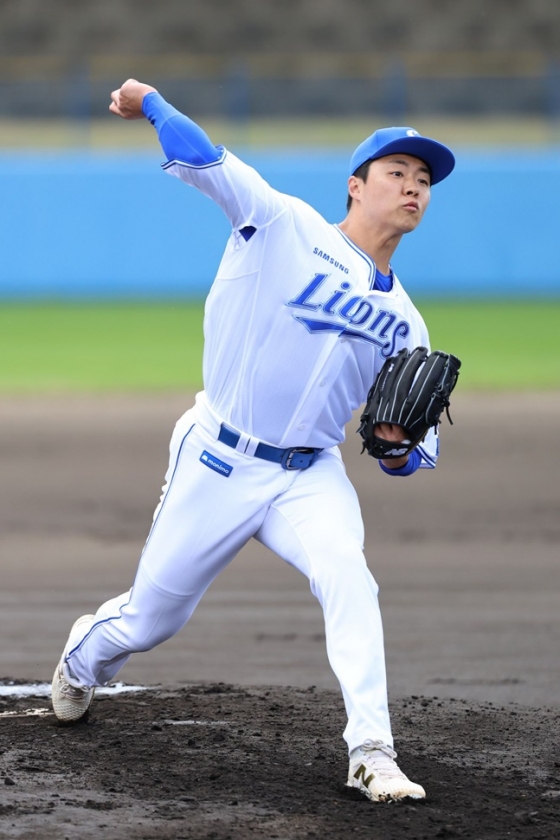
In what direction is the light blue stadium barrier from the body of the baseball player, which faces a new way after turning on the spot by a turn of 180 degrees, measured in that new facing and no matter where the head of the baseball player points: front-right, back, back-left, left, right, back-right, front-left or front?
front-right

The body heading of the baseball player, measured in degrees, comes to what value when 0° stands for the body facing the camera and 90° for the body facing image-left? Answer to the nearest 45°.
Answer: approximately 315°

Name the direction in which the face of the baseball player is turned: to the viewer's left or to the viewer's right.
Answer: to the viewer's right
